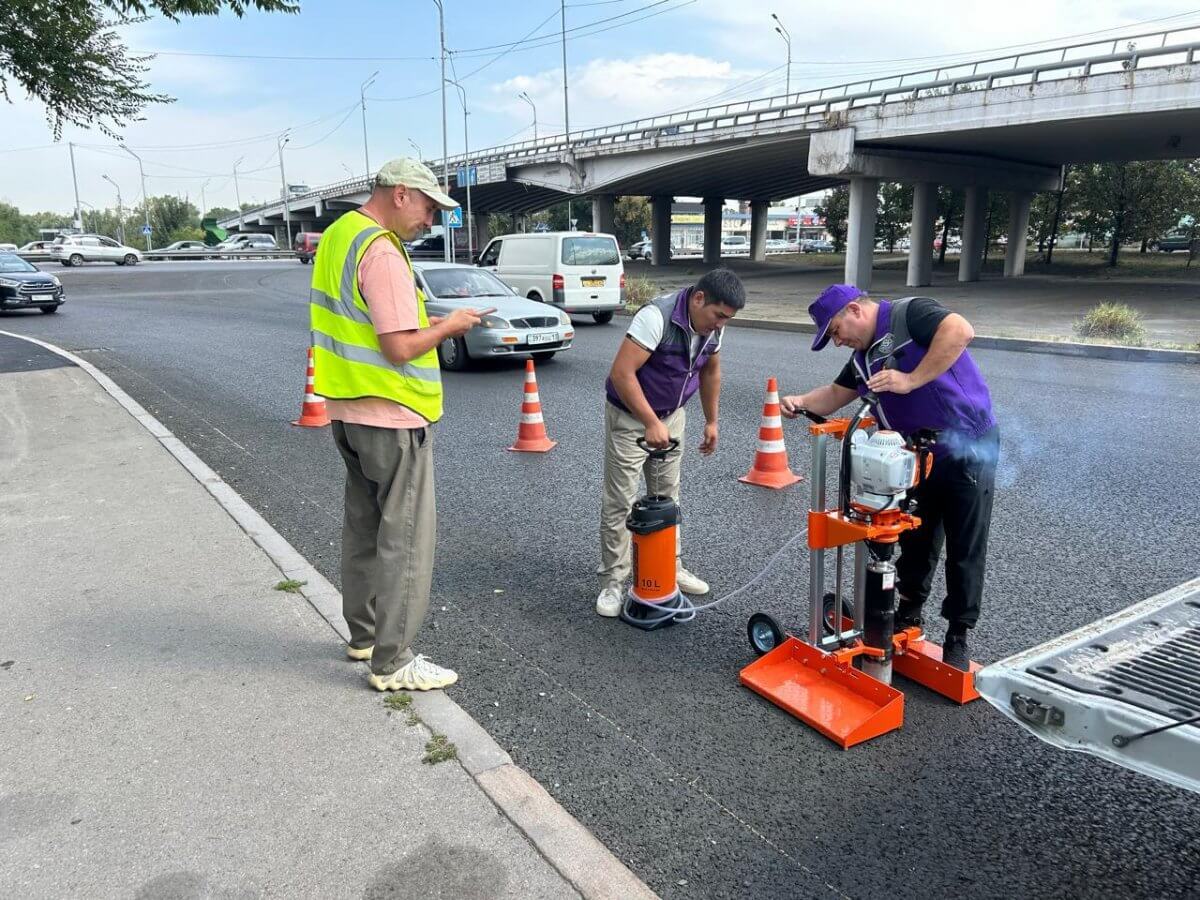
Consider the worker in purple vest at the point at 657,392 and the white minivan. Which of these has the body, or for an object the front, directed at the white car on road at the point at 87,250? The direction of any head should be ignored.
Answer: the white minivan

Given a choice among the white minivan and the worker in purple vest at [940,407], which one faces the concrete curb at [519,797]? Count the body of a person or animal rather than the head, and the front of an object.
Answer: the worker in purple vest

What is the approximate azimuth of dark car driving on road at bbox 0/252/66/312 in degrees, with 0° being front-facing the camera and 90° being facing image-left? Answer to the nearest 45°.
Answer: approximately 315°

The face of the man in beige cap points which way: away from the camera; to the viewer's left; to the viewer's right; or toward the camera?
to the viewer's right

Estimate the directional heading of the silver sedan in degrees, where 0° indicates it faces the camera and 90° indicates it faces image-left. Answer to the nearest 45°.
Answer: approximately 315°

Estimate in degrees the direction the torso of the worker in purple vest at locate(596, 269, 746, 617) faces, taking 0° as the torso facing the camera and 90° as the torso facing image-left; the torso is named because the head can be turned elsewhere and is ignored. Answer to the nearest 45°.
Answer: approximately 315°

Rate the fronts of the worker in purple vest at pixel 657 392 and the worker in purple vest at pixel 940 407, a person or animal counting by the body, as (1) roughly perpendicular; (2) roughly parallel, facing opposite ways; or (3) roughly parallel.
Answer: roughly perpendicular

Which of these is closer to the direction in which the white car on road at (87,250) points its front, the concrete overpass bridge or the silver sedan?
the concrete overpass bridge

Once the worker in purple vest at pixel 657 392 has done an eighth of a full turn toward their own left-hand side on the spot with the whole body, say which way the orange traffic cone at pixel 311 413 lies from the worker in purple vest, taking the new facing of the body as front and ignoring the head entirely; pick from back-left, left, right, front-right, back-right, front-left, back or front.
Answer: back-left

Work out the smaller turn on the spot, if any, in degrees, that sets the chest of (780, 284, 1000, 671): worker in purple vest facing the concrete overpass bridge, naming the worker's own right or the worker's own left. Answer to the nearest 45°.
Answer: approximately 135° to the worker's own right
